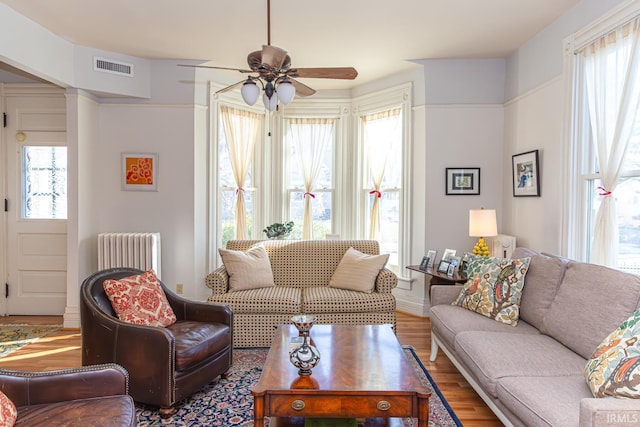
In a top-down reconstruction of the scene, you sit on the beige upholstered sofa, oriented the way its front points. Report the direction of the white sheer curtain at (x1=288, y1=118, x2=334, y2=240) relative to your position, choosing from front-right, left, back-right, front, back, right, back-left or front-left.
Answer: back

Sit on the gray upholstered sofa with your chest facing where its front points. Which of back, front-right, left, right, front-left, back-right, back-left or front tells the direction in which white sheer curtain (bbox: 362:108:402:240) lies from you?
right

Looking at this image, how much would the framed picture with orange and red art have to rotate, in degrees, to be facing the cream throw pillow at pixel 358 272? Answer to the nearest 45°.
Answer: approximately 45° to its left

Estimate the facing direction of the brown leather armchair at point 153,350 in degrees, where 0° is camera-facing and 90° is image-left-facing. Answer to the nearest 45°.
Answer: approximately 315°

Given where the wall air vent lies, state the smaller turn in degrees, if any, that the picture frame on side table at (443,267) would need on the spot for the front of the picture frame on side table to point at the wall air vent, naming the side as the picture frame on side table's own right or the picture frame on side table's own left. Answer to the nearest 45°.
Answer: approximately 45° to the picture frame on side table's own right

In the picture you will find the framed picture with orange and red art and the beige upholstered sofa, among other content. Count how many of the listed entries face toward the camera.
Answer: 2

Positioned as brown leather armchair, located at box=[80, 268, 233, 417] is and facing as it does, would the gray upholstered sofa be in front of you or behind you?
in front

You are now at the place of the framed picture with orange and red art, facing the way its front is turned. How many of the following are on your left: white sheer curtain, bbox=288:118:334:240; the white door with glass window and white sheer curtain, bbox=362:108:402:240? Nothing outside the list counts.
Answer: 2

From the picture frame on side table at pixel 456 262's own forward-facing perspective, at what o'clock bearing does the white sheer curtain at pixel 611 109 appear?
The white sheer curtain is roughly at 9 o'clock from the picture frame on side table.

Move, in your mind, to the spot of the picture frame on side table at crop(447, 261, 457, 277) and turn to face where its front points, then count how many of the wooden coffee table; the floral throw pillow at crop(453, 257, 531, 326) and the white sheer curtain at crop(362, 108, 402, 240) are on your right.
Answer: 1

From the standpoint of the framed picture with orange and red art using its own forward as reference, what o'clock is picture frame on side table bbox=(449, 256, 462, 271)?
The picture frame on side table is roughly at 10 o'clock from the framed picture with orange and red art.
